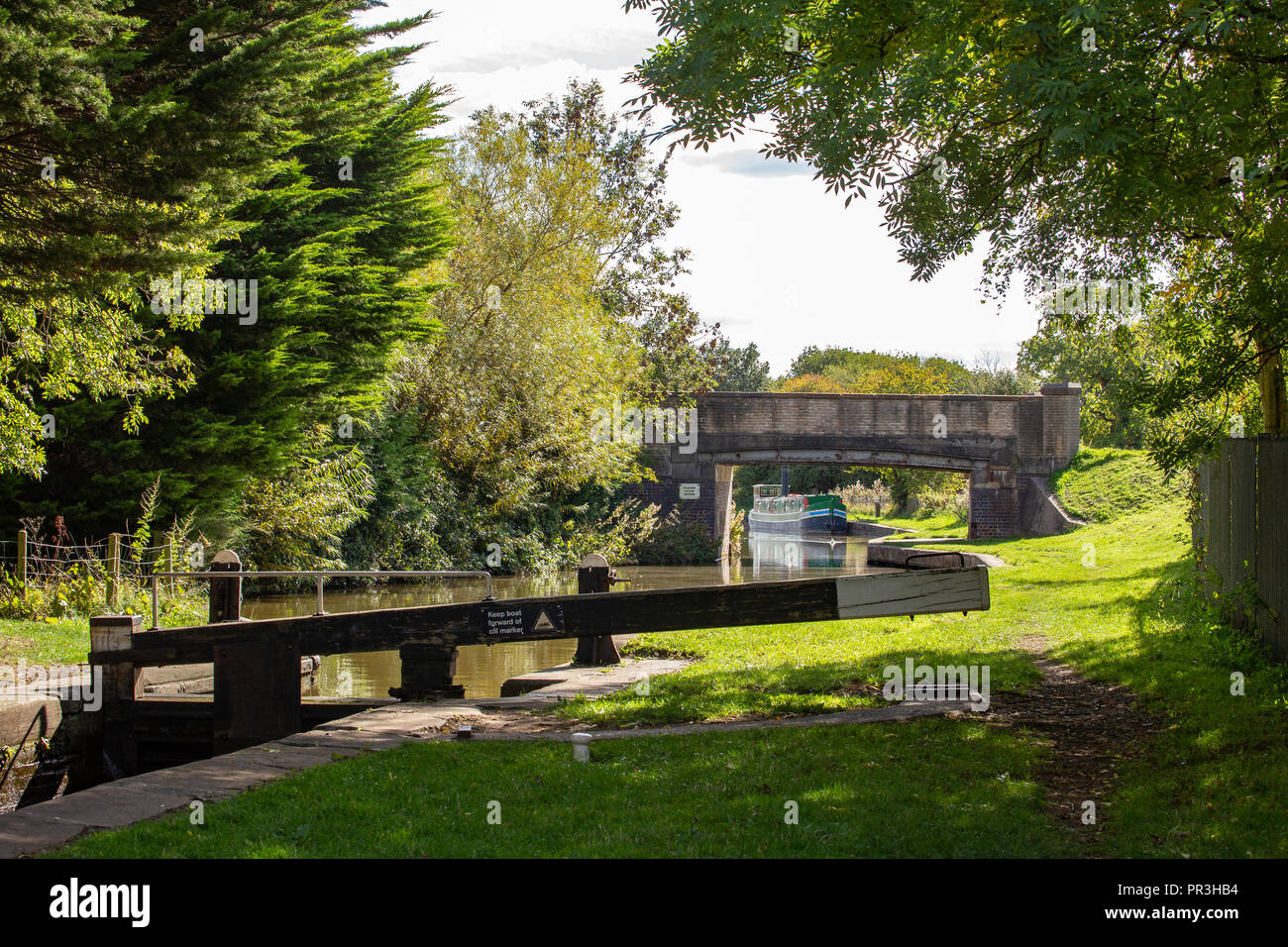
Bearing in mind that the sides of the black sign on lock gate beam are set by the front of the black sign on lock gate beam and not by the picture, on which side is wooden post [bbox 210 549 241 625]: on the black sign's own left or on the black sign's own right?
on the black sign's own right

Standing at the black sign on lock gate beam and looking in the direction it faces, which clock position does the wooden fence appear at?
The wooden fence is roughly at 9 o'clock from the black sign on lock gate beam.

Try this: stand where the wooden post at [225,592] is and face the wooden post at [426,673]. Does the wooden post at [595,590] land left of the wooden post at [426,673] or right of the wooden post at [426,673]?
left

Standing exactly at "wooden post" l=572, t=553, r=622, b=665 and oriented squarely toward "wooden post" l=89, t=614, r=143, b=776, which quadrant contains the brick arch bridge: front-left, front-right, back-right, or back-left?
back-right

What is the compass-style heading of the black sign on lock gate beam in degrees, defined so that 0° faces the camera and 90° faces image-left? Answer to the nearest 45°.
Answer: approximately 0°

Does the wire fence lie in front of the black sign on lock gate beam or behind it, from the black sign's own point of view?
behind

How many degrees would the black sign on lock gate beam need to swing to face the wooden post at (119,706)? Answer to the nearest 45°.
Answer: approximately 90° to its right

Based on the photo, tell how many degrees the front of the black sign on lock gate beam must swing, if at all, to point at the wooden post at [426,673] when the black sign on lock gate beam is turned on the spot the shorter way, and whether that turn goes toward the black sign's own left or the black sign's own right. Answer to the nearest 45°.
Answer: approximately 135° to the black sign's own right

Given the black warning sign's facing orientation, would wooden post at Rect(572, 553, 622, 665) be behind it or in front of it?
behind

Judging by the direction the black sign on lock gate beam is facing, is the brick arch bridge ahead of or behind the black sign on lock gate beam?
behind
